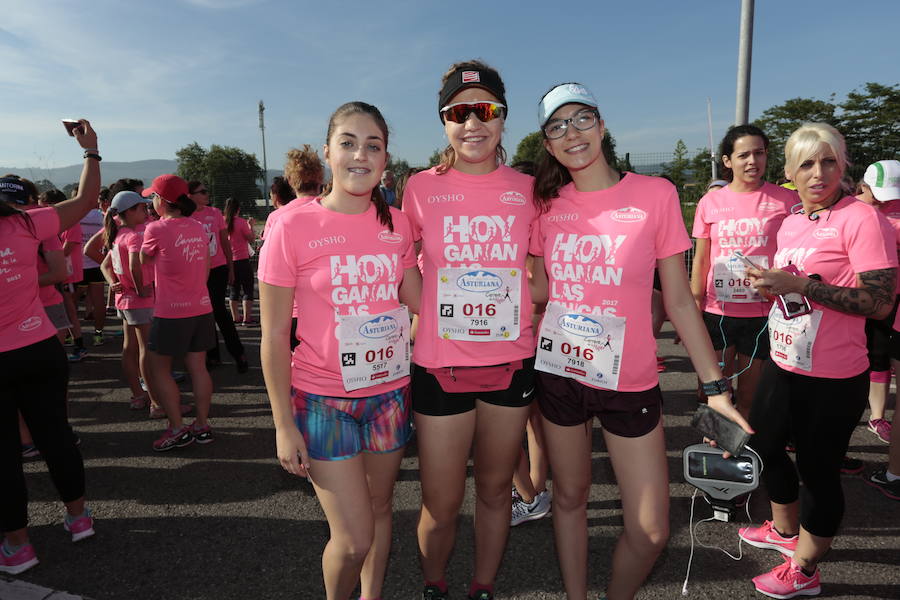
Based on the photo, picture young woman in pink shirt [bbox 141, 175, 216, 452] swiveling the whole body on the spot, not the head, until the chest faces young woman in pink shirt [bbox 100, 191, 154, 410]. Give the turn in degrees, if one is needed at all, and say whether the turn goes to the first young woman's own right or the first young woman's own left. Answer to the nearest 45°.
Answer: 0° — they already face them

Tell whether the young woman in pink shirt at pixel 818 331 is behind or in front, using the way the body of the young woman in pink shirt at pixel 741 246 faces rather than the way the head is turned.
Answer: in front

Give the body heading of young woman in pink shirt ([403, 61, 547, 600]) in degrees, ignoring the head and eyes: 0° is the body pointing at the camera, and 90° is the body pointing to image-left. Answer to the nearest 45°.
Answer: approximately 0°

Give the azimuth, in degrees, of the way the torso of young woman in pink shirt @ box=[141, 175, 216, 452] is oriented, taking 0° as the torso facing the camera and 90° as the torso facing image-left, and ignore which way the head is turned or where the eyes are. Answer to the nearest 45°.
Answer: approximately 135°

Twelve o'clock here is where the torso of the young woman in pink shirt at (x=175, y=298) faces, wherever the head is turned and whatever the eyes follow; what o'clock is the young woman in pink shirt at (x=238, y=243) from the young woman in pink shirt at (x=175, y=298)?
the young woman in pink shirt at (x=238, y=243) is roughly at 2 o'clock from the young woman in pink shirt at (x=175, y=298).

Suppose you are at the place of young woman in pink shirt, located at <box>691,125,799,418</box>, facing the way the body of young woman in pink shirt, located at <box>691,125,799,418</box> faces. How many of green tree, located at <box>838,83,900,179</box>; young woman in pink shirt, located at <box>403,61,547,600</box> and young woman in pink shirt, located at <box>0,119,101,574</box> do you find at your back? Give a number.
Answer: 1

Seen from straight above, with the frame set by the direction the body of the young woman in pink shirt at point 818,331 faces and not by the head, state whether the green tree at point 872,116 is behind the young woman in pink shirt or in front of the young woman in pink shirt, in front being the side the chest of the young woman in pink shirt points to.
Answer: behind

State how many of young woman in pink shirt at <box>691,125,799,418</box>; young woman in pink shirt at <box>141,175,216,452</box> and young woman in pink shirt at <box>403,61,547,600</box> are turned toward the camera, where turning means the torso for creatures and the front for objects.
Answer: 2
